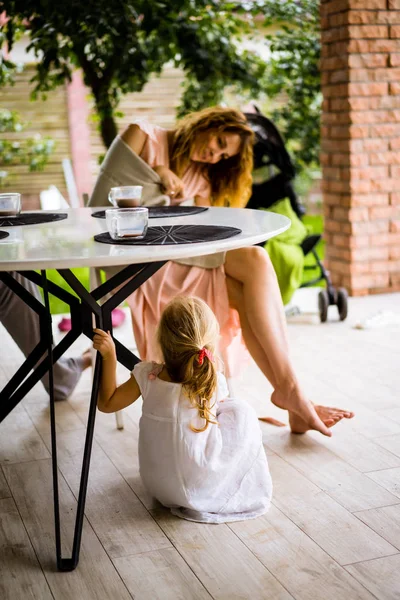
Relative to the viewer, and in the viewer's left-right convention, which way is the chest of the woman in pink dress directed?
facing the viewer and to the right of the viewer

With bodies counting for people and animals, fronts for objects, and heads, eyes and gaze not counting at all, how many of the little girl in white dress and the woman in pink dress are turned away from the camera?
1

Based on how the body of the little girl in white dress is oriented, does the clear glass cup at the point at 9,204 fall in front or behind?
in front

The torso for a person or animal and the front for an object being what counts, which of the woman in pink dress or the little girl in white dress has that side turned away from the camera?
the little girl in white dress

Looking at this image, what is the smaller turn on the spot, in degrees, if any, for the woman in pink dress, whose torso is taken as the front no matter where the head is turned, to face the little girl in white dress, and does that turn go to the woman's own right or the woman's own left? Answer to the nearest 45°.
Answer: approximately 45° to the woman's own right

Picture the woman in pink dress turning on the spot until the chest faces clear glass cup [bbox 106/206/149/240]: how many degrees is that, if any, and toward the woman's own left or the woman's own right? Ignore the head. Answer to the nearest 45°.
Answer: approximately 45° to the woman's own right

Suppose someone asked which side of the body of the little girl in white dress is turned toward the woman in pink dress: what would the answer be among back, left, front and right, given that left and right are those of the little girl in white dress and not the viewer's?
front

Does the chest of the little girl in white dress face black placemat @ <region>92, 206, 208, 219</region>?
yes

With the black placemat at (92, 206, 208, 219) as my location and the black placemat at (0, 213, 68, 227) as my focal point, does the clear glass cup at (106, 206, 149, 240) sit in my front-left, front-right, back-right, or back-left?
front-left

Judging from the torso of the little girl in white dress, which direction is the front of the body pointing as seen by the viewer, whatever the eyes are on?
away from the camera

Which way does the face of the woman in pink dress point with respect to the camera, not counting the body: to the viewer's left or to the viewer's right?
to the viewer's left

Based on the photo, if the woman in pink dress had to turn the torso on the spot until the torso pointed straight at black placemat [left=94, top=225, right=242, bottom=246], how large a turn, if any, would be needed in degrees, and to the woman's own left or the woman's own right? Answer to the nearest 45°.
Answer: approximately 45° to the woman's own right

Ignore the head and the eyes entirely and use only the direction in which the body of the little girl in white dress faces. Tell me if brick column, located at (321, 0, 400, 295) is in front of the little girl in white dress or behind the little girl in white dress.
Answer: in front
